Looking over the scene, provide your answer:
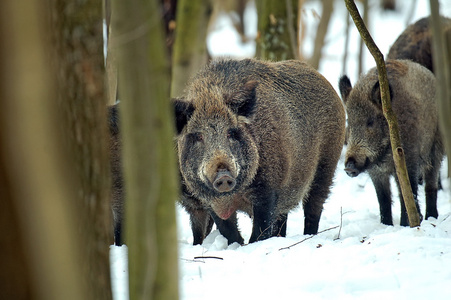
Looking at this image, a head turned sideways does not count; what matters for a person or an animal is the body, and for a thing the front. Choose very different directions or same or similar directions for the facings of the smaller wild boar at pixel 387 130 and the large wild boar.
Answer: same or similar directions

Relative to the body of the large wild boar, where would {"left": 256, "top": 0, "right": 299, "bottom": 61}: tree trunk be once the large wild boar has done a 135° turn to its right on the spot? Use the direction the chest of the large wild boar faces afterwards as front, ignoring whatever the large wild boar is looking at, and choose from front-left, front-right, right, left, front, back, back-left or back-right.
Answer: front

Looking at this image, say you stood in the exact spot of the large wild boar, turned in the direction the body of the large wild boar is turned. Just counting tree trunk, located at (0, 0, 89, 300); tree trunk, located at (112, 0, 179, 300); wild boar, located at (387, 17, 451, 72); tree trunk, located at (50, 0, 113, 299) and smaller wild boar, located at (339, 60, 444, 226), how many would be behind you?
2

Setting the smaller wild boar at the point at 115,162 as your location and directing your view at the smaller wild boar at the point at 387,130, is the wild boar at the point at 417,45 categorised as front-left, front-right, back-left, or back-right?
front-left

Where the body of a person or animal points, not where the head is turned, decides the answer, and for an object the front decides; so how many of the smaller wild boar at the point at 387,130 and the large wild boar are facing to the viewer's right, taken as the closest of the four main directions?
0

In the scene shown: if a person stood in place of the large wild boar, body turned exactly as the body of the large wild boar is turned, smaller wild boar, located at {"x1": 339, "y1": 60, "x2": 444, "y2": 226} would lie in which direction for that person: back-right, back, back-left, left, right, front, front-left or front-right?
back

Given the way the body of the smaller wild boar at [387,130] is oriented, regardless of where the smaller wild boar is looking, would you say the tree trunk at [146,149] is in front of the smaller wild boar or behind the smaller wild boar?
in front

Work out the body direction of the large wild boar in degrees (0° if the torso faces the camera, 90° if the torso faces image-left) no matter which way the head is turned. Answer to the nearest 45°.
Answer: approximately 45°

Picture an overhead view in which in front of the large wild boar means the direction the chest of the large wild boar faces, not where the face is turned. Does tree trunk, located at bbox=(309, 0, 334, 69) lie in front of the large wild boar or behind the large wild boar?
behind

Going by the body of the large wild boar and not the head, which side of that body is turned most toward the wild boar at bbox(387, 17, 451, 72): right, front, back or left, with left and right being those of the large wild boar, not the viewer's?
back

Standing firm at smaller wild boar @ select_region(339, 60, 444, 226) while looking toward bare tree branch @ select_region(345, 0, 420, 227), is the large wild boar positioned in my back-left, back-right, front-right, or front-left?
front-right
